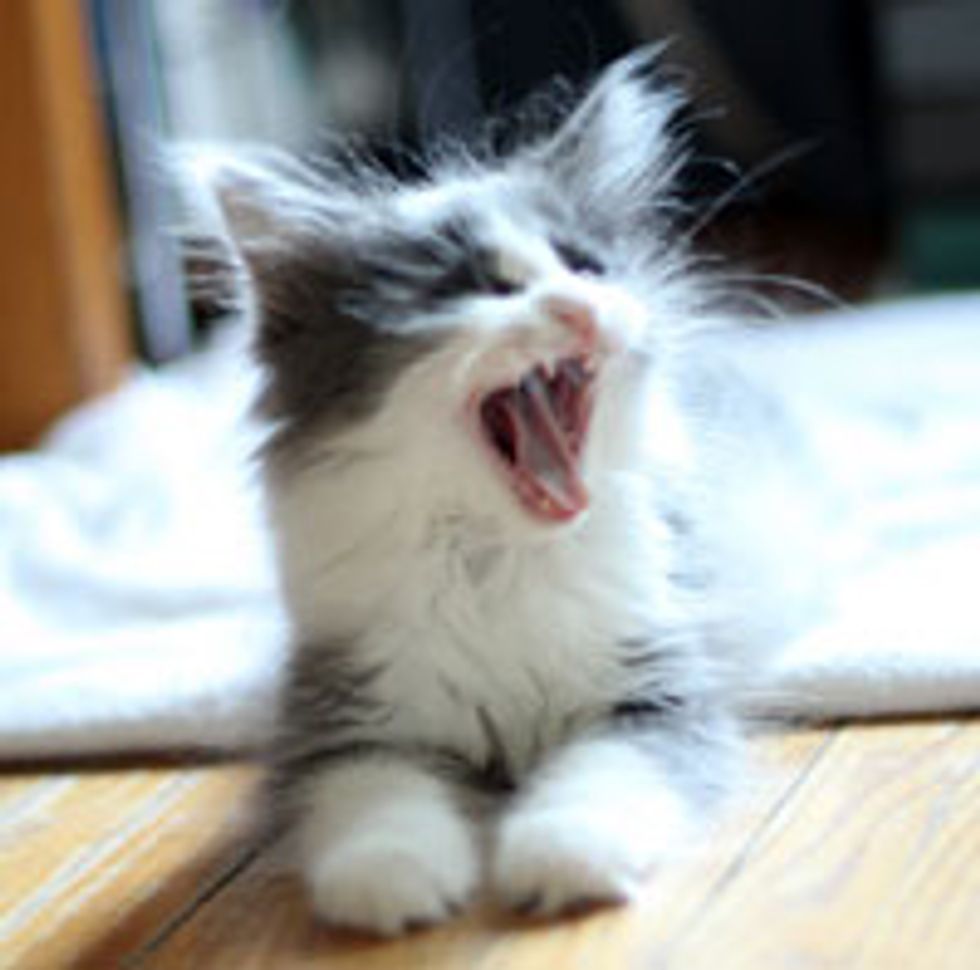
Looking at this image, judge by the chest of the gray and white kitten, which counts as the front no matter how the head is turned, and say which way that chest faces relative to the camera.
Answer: toward the camera

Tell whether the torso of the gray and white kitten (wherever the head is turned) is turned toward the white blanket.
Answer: no

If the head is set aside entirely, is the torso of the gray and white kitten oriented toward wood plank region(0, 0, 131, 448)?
no
